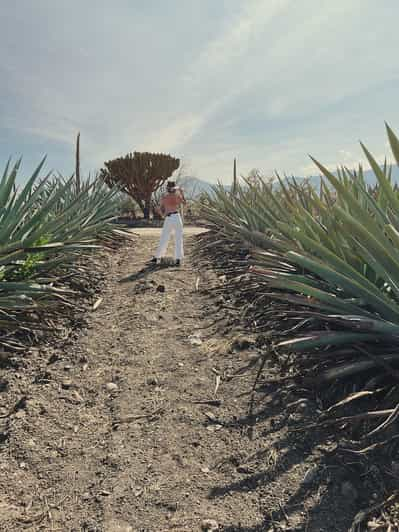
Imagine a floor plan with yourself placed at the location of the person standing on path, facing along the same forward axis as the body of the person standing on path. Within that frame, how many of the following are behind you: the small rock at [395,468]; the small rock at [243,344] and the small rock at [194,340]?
3

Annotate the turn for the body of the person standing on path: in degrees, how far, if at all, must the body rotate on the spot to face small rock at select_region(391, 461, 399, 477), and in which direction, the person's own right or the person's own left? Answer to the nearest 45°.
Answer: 0° — they already face it

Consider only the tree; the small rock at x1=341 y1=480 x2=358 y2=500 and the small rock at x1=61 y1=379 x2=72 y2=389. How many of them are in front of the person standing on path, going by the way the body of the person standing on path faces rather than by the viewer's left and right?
1

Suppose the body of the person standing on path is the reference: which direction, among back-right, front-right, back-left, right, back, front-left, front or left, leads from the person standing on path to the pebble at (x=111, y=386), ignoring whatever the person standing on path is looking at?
back

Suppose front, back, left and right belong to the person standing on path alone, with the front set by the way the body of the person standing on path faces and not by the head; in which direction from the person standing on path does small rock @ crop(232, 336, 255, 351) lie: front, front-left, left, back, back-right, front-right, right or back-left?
back

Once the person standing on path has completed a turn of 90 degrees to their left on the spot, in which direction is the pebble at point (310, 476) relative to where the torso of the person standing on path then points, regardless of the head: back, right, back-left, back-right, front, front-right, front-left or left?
left

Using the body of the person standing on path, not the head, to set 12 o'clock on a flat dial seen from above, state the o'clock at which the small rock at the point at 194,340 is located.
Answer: The small rock is roughly at 6 o'clock from the person standing on path.

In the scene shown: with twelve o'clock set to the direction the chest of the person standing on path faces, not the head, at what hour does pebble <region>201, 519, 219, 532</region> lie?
The pebble is roughly at 6 o'clock from the person standing on path.

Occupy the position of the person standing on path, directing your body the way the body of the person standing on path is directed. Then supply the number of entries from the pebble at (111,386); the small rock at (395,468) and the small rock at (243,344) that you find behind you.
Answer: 3

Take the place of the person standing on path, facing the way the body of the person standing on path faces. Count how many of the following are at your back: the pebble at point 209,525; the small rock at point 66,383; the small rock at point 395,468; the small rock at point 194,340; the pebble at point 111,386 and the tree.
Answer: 5

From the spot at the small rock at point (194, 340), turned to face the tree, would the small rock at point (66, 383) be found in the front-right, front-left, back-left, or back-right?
back-left

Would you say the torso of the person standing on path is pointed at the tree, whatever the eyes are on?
yes
